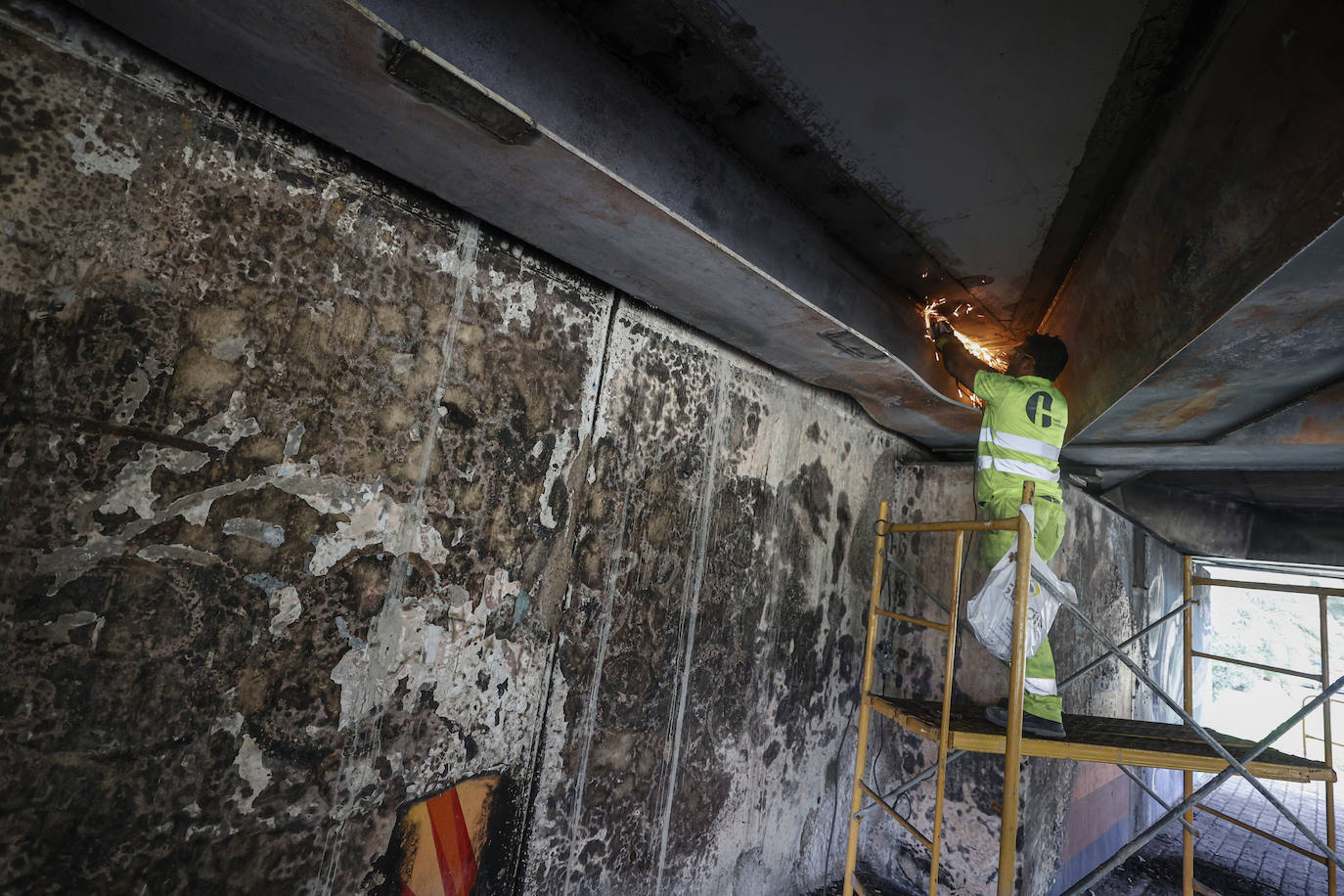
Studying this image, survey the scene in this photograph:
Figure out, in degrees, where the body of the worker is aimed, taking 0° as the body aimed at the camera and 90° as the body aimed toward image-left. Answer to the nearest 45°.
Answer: approximately 135°

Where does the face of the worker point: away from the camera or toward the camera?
away from the camera
